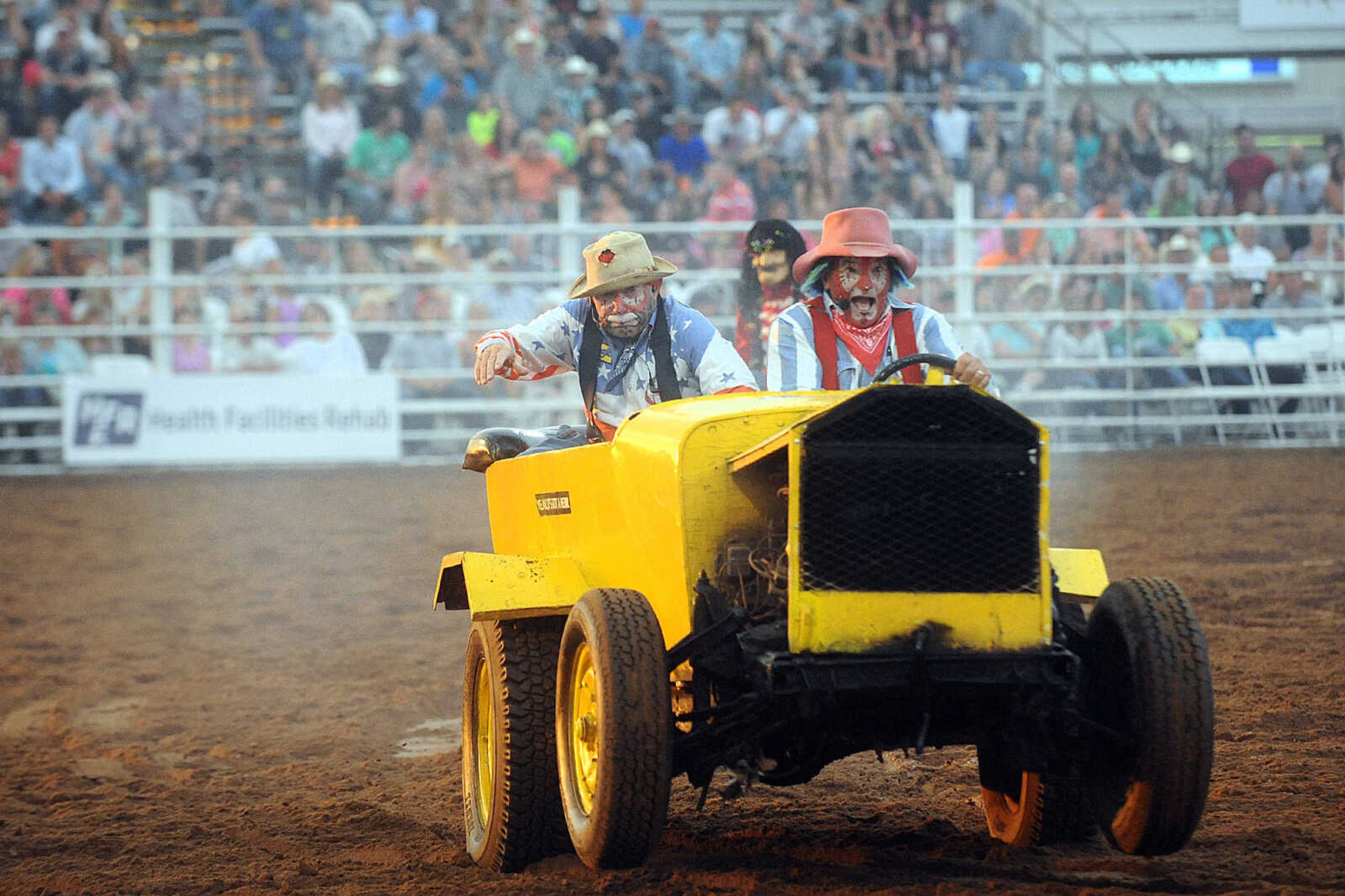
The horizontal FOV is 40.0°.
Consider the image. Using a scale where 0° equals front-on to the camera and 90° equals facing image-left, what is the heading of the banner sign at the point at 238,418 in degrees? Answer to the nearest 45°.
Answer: approximately 0°

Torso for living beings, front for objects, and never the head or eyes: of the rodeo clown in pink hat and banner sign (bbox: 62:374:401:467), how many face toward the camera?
2

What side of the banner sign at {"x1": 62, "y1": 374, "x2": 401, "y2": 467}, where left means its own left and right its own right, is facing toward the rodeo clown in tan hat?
front

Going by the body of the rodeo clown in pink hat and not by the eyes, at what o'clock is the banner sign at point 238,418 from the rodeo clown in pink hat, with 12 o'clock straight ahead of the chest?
The banner sign is roughly at 5 o'clock from the rodeo clown in pink hat.

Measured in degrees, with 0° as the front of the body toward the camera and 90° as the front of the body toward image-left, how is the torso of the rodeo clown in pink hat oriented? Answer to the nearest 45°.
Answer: approximately 0°

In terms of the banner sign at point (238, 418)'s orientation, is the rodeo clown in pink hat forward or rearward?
forward

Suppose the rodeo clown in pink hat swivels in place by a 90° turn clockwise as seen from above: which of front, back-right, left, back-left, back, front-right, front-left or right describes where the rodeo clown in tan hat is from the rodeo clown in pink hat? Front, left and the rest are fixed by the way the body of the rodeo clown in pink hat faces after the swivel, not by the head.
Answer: front

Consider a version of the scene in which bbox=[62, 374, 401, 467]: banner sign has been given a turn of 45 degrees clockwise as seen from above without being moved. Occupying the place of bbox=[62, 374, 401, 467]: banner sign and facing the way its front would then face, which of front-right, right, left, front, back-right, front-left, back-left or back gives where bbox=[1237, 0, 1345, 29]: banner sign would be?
back-left

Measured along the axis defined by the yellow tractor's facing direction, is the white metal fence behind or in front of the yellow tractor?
behind

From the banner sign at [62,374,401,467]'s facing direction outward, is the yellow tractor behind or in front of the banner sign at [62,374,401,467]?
in front

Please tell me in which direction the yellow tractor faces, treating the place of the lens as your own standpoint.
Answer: facing the viewer and to the right of the viewer

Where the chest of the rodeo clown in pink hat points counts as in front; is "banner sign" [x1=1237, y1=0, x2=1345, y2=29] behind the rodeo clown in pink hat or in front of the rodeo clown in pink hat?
behind
